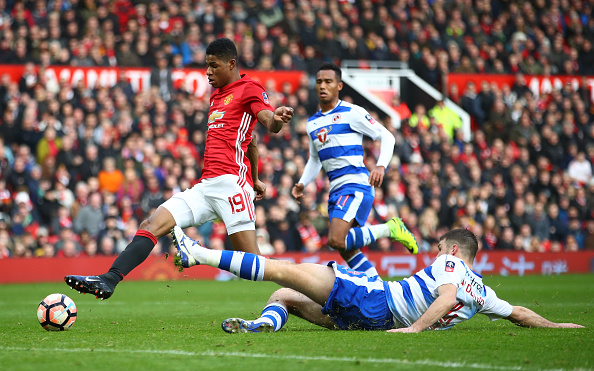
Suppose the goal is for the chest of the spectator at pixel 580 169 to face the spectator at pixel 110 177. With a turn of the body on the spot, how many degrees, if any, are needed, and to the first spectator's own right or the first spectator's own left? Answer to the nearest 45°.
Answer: approximately 45° to the first spectator's own right

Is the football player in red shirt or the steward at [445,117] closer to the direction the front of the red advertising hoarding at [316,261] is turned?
the football player in red shirt

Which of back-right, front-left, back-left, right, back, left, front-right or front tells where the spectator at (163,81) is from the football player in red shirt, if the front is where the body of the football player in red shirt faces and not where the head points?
back-right

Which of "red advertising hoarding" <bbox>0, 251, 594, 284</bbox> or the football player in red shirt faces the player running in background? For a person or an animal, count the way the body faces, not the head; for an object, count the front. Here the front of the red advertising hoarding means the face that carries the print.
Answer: the red advertising hoarding

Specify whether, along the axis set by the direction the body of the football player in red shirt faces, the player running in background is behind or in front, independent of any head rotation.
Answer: behind

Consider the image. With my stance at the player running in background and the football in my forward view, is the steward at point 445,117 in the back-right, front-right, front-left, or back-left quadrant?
back-right

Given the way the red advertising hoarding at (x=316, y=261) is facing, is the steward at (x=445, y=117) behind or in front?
behind

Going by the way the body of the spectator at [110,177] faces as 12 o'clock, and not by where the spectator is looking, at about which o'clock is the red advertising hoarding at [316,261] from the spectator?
The red advertising hoarding is roughly at 11 o'clock from the spectator.

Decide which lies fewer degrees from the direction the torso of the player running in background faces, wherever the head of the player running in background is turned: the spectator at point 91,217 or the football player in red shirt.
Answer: the football player in red shirt

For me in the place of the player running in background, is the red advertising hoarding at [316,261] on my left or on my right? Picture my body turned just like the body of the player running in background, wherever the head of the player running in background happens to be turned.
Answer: on my right

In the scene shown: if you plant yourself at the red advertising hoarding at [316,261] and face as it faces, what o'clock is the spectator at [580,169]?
The spectator is roughly at 8 o'clock from the red advertising hoarding.

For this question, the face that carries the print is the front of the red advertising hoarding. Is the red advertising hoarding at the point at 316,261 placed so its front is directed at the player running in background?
yes
